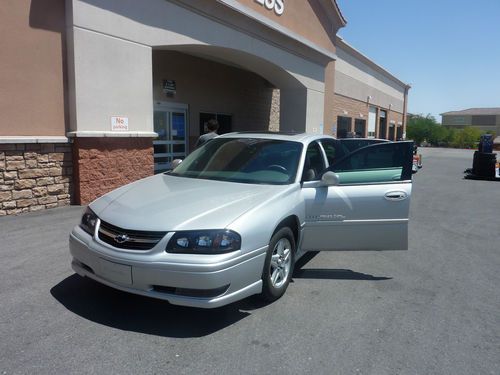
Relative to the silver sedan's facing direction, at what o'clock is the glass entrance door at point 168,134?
The glass entrance door is roughly at 4 o'clock from the silver sedan.

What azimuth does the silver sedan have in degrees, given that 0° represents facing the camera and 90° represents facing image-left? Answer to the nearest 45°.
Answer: approximately 45°
